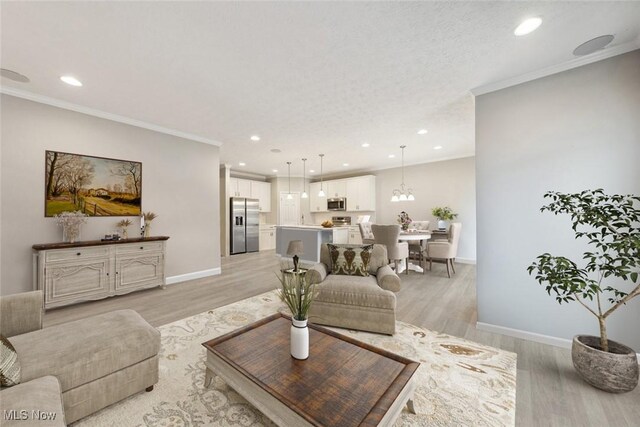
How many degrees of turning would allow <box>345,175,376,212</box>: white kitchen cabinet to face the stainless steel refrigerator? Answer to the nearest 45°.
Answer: approximately 45° to its right

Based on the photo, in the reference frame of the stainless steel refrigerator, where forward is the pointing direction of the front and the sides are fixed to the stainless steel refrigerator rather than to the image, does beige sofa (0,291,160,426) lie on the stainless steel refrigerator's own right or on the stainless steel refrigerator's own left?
on the stainless steel refrigerator's own right

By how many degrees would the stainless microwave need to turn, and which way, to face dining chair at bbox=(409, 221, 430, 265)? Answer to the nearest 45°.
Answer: approximately 90° to its left

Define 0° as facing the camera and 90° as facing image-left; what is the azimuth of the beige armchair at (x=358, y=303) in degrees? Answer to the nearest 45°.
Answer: approximately 0°

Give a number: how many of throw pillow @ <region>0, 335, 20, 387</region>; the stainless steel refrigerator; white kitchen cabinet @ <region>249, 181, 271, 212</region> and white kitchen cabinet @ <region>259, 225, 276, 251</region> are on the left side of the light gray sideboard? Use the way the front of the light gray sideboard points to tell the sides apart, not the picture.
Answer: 3

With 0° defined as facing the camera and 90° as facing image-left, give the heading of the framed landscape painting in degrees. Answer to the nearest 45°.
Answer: approximately 315°

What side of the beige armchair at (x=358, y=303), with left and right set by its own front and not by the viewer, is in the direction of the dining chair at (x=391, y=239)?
back

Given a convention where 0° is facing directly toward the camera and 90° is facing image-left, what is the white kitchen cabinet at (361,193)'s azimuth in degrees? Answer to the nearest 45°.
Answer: approximately 45°

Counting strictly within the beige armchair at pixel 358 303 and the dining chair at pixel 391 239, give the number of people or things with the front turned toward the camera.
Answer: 1

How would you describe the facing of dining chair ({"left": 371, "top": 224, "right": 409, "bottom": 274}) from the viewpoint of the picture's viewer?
facing away from the viewer and to the right of the viewer

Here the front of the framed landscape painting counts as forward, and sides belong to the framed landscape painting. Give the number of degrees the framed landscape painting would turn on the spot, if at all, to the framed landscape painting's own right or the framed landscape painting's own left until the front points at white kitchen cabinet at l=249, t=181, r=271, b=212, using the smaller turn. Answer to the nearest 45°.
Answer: approximately 90° to the framed landscape painting's own left
